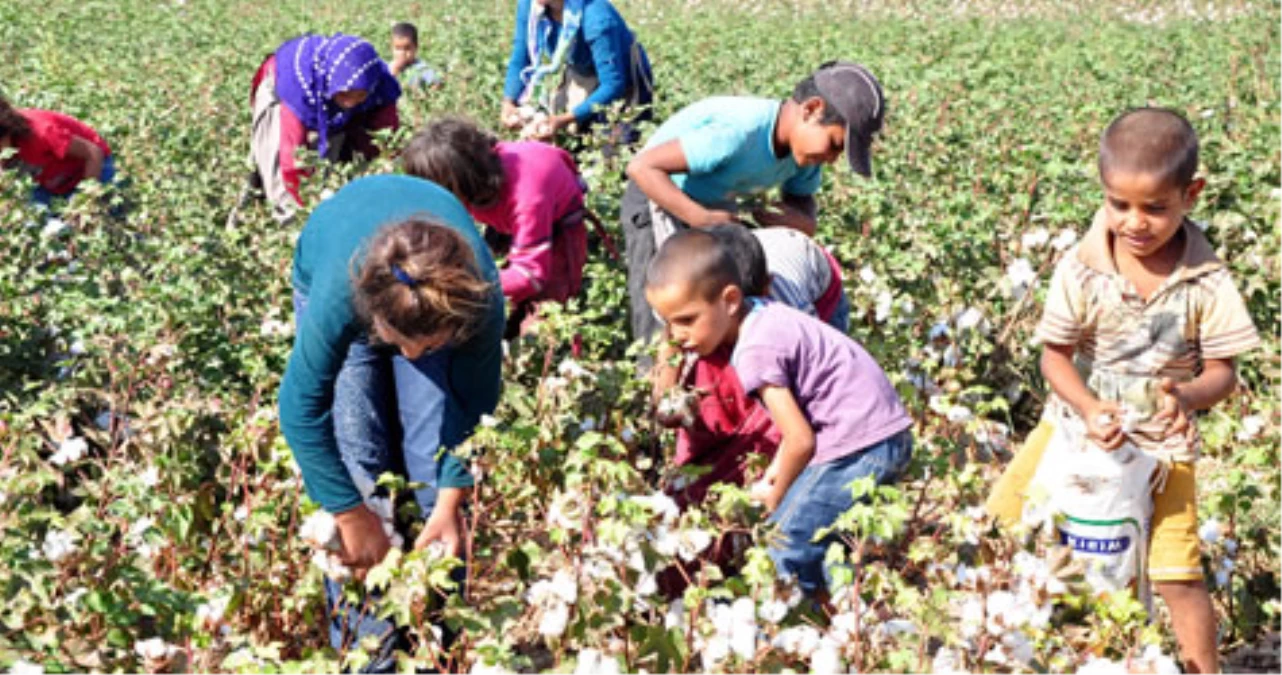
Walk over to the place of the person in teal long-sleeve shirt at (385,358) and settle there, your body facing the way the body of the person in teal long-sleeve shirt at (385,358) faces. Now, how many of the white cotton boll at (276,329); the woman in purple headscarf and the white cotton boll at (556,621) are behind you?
2

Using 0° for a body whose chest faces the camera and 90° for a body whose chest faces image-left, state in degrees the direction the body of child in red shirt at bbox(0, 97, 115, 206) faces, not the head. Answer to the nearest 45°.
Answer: approximately 90°

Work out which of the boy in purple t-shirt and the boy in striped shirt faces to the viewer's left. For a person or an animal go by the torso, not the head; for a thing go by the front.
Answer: the boy in purple t-shirt

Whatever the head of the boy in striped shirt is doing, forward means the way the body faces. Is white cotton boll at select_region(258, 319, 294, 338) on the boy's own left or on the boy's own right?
on the boy's own right

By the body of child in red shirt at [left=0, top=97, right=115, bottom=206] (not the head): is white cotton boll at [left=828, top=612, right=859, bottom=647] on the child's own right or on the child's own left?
on the child's own left

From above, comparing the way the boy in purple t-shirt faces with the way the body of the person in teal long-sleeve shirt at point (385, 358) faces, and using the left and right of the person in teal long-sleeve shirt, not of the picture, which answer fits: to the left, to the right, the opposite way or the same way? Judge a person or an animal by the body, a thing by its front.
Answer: to the right

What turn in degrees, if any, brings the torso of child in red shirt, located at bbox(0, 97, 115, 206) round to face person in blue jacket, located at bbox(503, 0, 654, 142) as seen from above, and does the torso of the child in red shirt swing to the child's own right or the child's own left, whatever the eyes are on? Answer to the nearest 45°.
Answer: approximately 180°

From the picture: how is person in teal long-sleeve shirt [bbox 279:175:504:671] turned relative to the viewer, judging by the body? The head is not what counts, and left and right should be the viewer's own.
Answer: facing the viewer

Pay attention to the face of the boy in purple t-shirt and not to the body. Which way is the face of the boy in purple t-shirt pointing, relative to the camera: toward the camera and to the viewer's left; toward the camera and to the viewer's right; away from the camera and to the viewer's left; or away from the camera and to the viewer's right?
toward the camera and to the viewer's left

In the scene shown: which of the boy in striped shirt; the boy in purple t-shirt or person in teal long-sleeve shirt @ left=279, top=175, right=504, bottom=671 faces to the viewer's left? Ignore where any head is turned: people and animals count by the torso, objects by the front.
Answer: the boy in purple t-shirt

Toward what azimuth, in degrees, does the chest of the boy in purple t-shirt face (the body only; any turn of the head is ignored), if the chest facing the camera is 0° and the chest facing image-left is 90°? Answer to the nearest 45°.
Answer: approximately 90°

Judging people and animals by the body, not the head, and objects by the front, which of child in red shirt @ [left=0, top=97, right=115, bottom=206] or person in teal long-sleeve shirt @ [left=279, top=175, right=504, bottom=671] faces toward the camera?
the person in teal long-sleeve shirt

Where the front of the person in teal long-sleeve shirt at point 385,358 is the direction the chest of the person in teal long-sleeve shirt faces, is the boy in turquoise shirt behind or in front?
behind

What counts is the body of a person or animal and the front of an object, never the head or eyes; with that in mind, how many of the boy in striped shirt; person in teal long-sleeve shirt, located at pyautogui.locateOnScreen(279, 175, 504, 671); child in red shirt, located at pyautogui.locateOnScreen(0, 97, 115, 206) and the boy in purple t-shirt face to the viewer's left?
2

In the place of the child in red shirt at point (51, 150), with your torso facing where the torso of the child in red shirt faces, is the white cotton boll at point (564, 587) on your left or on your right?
on your left

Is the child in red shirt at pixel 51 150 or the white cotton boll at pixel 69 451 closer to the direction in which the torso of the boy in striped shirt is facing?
the white cotton boll

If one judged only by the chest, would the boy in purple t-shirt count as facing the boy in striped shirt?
no

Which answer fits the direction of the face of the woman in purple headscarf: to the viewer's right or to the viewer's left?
to the viewer's right
